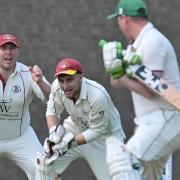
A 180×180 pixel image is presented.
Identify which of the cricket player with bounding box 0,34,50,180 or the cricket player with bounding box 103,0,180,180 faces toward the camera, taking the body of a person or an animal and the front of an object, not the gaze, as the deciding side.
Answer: the cricket player with bounding box 0,34,50,180

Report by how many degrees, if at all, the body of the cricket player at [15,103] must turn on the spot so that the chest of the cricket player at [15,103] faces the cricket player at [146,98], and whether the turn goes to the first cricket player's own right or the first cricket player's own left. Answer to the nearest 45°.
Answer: approximately 45° to the first cricket player's own left

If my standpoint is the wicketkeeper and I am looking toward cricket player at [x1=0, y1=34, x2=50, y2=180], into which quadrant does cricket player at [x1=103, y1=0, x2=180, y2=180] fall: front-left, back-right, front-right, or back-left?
back-left

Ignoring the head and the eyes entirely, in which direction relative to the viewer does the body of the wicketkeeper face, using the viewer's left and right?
facing the viewer and to the left of the viewer

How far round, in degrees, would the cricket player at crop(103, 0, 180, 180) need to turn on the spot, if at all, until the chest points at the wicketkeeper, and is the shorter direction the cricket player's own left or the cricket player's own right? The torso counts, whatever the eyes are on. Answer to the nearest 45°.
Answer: approximately 45° to the cricket player's own right

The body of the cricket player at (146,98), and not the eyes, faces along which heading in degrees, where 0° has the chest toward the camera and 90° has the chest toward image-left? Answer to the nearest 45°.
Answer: approximately 90°

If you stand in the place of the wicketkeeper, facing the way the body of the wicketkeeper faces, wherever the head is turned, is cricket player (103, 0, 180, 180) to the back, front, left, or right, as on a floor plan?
left

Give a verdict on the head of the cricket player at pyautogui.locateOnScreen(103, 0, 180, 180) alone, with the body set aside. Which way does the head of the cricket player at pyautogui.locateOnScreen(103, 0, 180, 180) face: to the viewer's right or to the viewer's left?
to the viewer's left

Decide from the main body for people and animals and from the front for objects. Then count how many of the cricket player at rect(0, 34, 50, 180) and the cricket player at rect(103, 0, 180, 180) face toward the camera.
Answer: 1

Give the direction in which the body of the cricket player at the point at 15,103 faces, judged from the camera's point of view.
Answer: toward the camera

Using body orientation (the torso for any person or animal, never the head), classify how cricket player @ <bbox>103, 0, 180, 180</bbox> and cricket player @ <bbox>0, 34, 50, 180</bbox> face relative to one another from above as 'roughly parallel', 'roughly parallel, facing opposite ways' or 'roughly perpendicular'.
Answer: roughly perpendicular
